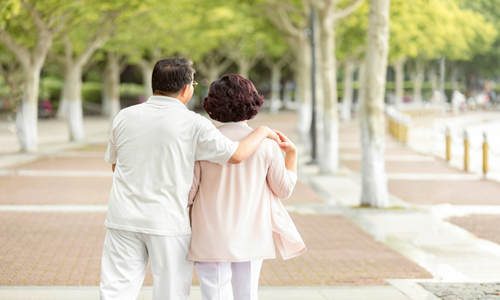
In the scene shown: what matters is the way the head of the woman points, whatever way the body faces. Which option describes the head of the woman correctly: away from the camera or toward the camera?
away from the camera

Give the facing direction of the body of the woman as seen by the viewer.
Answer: away from the camera

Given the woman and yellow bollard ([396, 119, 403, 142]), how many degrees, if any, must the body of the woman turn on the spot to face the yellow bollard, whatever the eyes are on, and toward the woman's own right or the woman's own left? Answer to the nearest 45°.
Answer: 0° — they already face it

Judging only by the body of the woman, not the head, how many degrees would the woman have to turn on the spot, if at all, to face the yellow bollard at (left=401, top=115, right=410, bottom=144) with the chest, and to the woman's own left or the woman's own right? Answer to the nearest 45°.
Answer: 0° — they already face it

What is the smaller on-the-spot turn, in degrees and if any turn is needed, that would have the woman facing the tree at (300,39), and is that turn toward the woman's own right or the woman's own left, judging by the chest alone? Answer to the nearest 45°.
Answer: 0° — they already face it

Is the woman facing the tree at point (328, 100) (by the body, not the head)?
yes

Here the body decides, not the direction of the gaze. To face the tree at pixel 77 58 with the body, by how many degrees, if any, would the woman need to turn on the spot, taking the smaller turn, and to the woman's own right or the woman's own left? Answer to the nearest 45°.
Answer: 0° — they already face it
